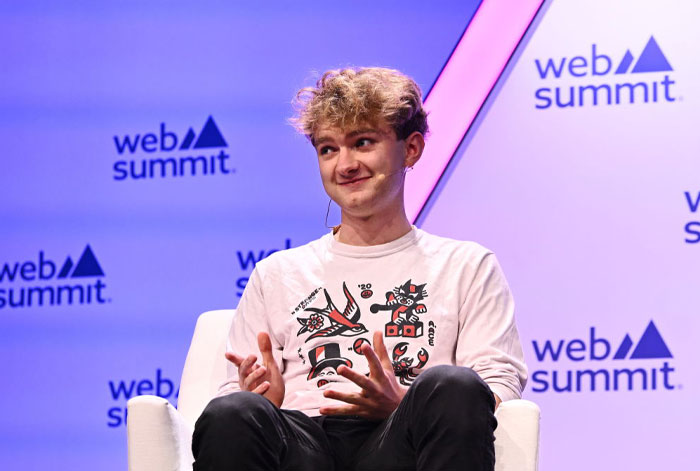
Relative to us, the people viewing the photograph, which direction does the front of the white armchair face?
facing the viewer

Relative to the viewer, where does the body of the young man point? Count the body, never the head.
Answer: toward the camera
